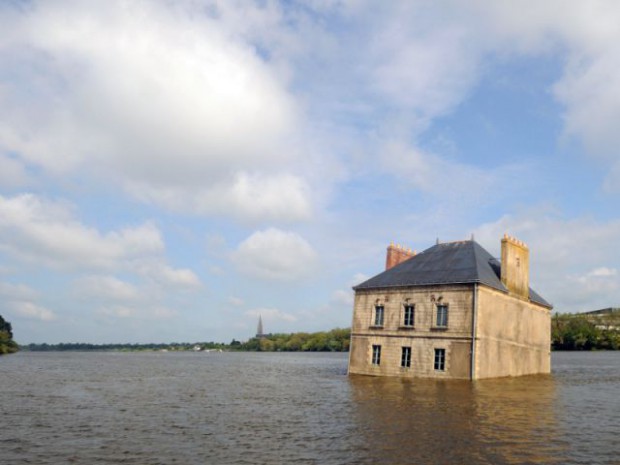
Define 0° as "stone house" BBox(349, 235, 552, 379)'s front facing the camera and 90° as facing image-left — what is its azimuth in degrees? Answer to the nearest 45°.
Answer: approximately 45°
